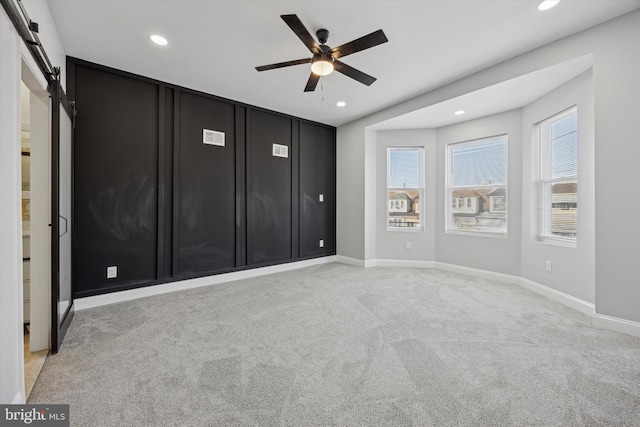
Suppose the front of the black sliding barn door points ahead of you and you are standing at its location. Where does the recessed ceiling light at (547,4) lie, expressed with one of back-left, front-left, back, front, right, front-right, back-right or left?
front-right

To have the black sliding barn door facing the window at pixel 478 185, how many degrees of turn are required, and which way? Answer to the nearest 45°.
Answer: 0° — it already faces it

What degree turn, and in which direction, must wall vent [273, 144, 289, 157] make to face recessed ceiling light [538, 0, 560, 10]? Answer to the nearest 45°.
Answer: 0° — it already faces it

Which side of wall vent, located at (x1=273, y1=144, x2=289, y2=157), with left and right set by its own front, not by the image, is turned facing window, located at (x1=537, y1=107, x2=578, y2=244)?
front

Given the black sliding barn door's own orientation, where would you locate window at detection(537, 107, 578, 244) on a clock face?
The window is roughly at 1 o'clock from the black sliding barn door.

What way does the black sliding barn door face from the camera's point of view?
to the viewer's right

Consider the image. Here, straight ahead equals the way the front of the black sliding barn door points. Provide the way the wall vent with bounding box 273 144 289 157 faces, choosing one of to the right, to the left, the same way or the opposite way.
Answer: to the right

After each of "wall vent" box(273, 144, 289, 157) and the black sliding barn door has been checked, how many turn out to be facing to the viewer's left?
0

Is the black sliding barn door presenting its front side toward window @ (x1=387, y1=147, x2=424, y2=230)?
yes

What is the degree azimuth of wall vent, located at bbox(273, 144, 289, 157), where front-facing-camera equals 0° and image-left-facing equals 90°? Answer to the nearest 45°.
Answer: approximately 315°

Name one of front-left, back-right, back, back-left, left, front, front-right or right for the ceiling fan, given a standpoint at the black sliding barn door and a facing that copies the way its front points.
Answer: front-right

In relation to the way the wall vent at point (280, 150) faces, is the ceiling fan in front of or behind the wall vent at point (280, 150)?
in front

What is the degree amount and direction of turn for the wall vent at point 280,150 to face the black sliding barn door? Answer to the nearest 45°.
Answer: approximately 90° to its right

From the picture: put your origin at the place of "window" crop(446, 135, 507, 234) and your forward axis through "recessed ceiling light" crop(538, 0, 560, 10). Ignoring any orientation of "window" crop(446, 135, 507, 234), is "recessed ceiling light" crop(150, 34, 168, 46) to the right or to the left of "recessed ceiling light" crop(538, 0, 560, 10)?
right
